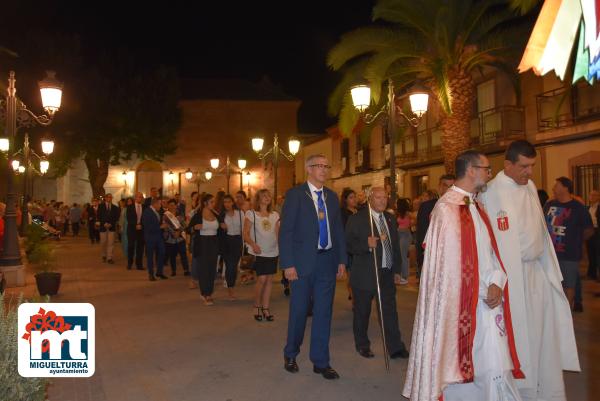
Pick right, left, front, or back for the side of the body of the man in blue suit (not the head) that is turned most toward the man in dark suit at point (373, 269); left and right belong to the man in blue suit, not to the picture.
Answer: left

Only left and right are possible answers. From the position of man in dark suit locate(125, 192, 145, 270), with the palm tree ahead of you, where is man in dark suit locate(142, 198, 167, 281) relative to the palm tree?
right

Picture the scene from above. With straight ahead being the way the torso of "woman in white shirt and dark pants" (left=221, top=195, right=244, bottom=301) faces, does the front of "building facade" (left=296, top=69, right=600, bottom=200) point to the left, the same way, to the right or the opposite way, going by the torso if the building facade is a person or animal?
to the right

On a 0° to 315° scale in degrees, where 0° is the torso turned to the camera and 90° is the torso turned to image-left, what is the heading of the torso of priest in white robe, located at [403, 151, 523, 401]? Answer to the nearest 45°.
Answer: approximately 315°

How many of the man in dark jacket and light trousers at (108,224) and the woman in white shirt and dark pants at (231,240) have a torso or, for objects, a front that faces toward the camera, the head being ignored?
2

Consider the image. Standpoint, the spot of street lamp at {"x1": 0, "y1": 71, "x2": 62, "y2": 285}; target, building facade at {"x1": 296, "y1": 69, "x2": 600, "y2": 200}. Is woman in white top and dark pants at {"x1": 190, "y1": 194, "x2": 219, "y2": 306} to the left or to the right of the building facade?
right

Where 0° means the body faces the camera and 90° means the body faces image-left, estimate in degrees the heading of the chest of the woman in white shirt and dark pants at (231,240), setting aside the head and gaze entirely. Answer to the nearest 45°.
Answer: approximately 0°
